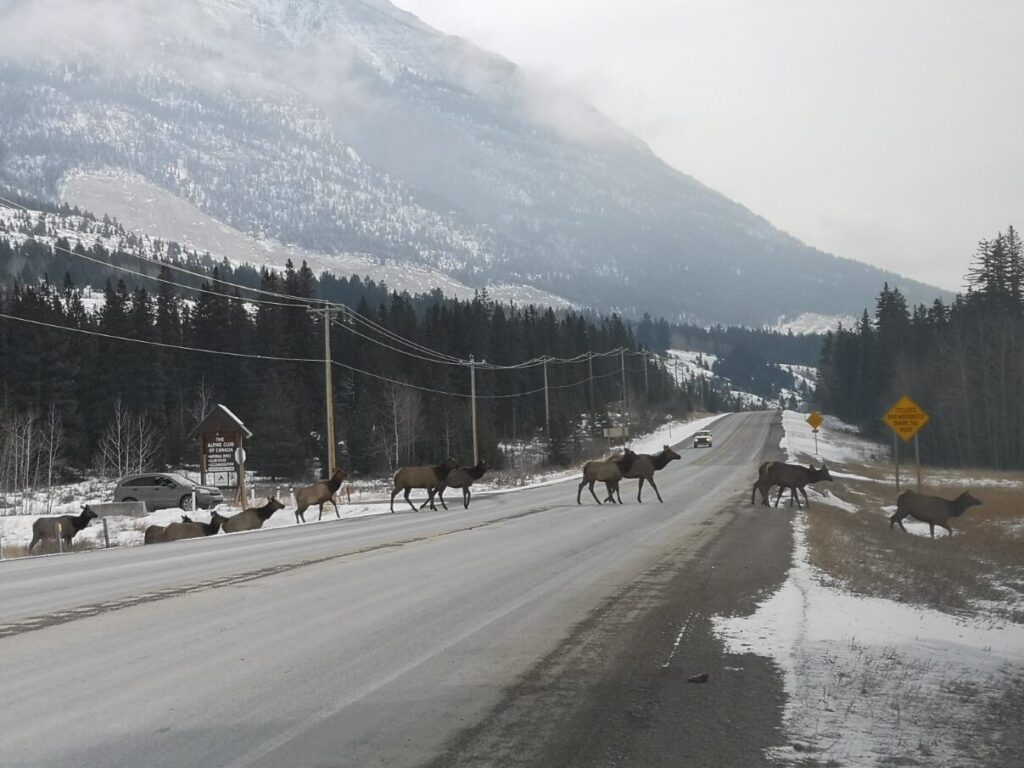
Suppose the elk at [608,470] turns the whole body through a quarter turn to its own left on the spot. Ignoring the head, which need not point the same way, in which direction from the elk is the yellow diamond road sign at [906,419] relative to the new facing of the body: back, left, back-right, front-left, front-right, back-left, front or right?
right

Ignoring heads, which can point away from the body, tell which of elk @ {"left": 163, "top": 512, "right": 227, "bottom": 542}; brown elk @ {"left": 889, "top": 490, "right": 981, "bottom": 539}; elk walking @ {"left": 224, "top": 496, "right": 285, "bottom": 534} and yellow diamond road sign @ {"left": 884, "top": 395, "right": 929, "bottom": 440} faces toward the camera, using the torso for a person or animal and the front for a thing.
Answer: the yellow diamond road sign

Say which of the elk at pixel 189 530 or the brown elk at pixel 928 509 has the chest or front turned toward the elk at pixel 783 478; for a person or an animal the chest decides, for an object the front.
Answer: the elk at pixel 189 530

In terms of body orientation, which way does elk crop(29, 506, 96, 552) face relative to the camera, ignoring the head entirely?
to the viewer's right

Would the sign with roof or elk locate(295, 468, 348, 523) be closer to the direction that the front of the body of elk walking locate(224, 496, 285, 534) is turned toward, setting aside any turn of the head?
the elk

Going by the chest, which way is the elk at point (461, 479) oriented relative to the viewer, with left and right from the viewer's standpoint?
facing to the right of the viewer

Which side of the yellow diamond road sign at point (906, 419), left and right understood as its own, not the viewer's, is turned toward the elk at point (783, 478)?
right

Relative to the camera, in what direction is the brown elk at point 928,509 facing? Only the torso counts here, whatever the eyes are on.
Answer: to the viewer's right

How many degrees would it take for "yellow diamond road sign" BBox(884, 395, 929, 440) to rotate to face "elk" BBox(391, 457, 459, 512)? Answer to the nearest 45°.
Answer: approximately 90° to its right

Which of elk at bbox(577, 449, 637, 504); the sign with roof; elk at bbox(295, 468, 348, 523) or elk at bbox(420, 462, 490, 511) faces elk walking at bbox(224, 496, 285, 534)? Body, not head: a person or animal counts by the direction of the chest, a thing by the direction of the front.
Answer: the sign with roof

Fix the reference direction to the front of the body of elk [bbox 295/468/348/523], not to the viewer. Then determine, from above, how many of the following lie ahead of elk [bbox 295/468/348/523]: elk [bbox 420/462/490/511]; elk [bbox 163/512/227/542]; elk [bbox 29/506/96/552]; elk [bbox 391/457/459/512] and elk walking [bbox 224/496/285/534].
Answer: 2

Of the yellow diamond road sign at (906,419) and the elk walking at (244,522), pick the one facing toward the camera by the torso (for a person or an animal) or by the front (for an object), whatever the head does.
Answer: the yellow diamond road sign

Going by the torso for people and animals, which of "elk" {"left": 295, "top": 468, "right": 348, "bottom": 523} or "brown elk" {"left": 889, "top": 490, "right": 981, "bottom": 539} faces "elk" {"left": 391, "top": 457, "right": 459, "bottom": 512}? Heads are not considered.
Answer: "elk" {"left": 295, "top": 468, "right": 348, "bottom": 523}

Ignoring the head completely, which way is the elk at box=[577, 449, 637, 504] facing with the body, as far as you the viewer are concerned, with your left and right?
facing to the right of the viewer

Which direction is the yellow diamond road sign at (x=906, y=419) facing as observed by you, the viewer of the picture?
facing the viewer
